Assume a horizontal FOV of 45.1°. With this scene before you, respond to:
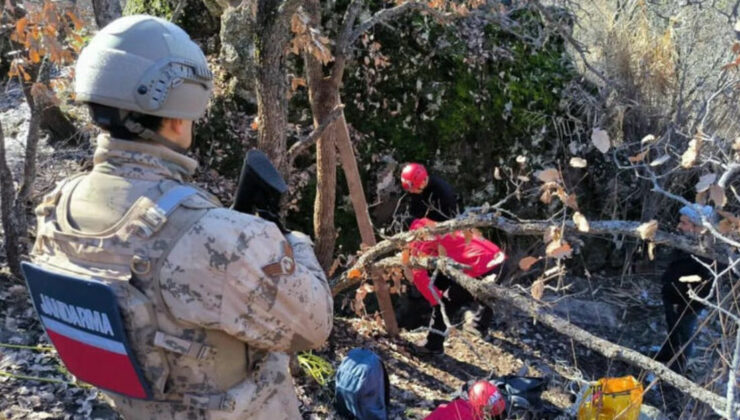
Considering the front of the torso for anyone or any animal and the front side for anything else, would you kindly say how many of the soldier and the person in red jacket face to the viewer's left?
1

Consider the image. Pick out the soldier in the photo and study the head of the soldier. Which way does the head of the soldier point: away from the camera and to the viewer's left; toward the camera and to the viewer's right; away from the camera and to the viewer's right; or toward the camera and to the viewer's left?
away from the camera and to the viewer's right

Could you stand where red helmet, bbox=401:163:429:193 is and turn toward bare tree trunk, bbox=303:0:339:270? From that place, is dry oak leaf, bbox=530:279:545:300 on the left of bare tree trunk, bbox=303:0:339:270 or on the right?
left

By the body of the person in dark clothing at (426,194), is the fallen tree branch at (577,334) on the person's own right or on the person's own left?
on the person's own left

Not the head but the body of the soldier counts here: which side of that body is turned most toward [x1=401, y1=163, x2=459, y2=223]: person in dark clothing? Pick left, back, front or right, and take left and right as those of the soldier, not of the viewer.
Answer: front

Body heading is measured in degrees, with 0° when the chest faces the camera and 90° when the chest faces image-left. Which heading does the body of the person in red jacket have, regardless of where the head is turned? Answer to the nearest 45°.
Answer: approximately 90°

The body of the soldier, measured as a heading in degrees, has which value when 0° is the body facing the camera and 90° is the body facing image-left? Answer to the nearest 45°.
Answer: approximately 225°

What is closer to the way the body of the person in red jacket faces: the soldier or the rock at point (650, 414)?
the soldier
